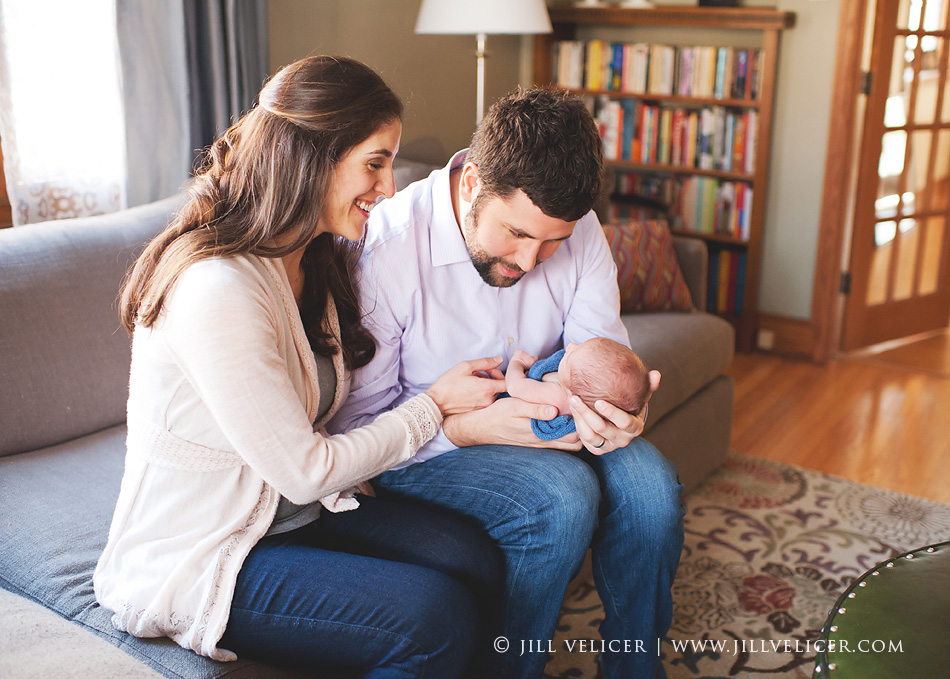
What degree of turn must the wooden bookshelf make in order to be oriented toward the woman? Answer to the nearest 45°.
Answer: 0° — it already faces them

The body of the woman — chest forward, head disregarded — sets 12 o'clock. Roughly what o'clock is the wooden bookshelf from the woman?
The wooden bookshelf is roughly at 10 o'clock from the woman.

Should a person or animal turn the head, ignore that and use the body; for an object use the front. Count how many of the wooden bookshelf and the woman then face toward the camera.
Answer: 1

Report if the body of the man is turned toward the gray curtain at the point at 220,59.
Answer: no

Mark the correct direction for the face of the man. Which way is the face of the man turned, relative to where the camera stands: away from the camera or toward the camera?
toward the camera

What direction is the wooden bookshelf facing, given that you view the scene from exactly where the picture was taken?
facing the viewer

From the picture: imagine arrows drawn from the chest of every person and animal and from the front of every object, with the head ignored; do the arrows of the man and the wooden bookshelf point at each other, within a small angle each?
no

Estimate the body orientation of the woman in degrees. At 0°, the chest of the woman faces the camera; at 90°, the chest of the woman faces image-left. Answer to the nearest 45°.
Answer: approximately 270°

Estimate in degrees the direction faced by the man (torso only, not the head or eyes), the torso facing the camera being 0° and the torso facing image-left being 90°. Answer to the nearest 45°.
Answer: approximately 315°

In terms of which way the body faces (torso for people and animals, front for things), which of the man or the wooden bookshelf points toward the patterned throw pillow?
the wooden bookshelf

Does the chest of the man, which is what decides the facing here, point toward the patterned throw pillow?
no

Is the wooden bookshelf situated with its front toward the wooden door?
no
